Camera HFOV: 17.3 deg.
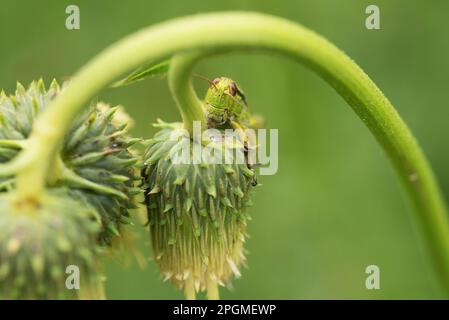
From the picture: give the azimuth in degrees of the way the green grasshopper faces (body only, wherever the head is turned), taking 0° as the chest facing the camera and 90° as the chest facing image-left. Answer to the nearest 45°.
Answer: approximately 45°

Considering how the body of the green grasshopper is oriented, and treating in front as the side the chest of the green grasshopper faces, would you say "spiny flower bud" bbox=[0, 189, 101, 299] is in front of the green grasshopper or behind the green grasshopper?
in front
